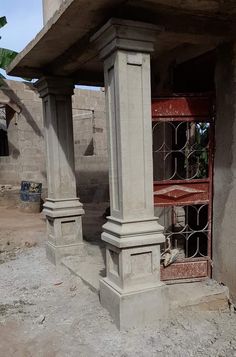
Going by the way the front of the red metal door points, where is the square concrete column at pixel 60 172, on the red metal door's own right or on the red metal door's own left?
on the red metal door's own right

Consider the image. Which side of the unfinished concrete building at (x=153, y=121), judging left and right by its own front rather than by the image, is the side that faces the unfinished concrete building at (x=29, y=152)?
right

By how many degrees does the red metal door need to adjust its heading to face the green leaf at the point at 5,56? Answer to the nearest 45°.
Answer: approximately 135° to its right

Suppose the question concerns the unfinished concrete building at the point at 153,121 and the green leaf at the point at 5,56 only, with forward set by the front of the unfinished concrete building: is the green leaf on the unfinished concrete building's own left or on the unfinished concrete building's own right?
on the unfinished concrete building's own right

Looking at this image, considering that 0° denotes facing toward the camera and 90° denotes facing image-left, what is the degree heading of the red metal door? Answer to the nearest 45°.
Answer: approximately 0°

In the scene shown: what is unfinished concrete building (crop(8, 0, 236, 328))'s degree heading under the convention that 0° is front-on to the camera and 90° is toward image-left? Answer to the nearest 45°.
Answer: approximately 45°
